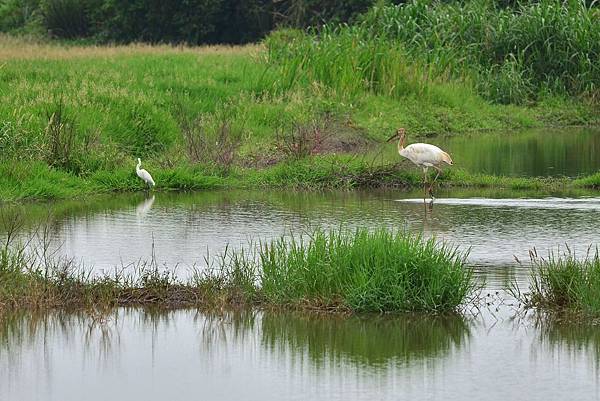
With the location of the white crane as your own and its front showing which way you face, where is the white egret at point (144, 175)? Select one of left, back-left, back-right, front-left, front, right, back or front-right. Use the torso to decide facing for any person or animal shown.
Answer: front

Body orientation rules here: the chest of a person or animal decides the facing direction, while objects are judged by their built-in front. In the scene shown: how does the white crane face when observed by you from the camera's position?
facing to the left of the viewer

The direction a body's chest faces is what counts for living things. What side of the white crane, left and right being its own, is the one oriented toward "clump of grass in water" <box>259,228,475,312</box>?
left

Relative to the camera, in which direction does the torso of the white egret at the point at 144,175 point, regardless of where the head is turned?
to the viewer's left

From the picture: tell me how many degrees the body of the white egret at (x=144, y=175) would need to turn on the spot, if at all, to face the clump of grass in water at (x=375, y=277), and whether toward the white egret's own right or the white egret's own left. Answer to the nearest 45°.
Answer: approximately 90° to the white egret's own left

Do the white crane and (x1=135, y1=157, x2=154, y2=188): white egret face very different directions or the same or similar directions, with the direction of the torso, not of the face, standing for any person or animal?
same or similar directions

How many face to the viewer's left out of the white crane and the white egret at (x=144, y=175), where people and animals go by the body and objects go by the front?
2

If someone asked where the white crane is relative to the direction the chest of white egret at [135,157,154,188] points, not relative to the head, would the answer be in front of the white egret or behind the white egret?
behind
